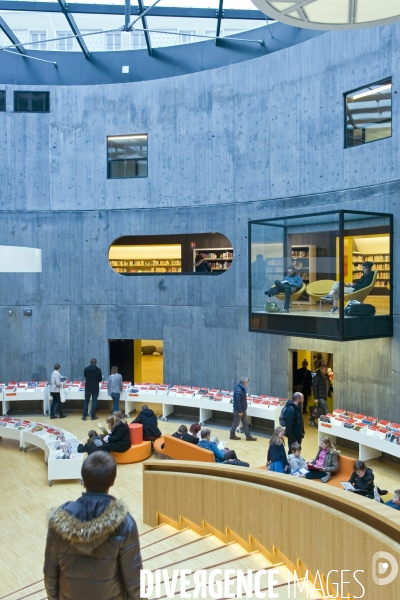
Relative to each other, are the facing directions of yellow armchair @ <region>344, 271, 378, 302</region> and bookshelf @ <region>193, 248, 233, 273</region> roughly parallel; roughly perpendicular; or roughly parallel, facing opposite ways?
roughly perpendicular

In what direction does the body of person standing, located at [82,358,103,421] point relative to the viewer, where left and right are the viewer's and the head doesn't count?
facing away from the viewer

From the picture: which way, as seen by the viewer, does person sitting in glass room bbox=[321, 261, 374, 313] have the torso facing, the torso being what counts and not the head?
to the viewer's left

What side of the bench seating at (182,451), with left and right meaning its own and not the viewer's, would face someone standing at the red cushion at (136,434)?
left

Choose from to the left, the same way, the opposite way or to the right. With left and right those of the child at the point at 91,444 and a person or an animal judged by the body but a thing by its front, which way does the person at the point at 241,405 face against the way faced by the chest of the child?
the opposite way

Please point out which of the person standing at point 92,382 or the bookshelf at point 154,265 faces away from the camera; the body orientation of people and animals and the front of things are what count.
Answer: the person standing

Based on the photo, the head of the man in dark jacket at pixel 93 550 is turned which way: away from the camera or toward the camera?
away from the camera

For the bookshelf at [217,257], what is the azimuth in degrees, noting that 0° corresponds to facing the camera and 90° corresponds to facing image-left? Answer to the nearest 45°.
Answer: approximately 0°

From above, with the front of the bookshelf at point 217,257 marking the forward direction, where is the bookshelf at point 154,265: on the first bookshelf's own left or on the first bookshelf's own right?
on the first bookshelf's own right

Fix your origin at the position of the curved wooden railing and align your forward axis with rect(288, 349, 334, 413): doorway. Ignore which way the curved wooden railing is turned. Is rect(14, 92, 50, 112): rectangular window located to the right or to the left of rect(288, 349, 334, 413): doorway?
left

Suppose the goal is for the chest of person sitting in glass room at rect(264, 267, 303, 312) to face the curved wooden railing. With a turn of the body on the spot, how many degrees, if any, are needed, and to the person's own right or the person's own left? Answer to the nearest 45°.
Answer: approximately 45° to the person's own left
